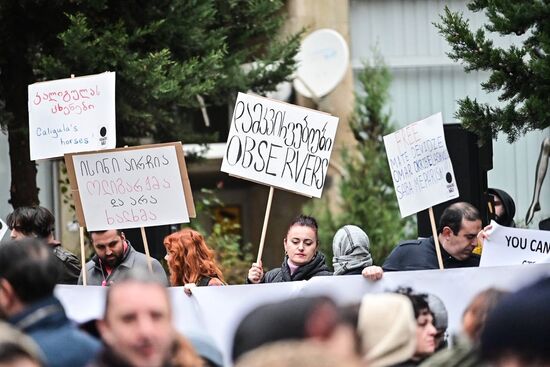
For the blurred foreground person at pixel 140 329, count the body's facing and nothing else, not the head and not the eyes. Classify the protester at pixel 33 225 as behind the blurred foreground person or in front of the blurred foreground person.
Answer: behind

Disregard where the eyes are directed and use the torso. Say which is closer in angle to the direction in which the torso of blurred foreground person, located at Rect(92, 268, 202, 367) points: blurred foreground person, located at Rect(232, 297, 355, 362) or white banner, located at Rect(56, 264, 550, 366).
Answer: the blurred foreground person

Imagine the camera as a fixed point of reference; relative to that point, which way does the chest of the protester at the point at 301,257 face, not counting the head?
toward the camera

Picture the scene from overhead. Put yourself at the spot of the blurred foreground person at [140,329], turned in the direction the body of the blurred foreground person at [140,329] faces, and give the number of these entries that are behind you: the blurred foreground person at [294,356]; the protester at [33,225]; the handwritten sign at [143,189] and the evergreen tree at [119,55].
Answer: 3

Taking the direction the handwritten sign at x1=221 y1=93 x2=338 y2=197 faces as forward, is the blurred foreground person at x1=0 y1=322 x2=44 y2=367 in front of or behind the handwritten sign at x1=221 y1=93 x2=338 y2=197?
in front

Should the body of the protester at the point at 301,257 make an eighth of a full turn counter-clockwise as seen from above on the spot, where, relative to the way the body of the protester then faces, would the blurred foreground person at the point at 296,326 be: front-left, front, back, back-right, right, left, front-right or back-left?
front-right

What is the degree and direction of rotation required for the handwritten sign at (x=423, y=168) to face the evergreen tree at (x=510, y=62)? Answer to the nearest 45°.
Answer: approximately 135° to its left

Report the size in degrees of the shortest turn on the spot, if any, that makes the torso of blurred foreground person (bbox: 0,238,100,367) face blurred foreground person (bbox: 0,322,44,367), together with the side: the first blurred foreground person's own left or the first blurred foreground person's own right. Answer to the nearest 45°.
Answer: approximately 135° to the first blurred foreground person's own left

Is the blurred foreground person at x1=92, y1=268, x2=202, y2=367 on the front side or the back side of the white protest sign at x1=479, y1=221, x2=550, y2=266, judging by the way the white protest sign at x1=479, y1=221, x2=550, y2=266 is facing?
on the front side

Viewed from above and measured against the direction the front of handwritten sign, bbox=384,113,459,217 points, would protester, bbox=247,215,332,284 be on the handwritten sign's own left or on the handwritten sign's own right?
on the handwritten sign's own right

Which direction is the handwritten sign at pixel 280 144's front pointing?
toward the camera

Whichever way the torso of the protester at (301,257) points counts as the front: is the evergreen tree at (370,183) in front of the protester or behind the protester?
behind
